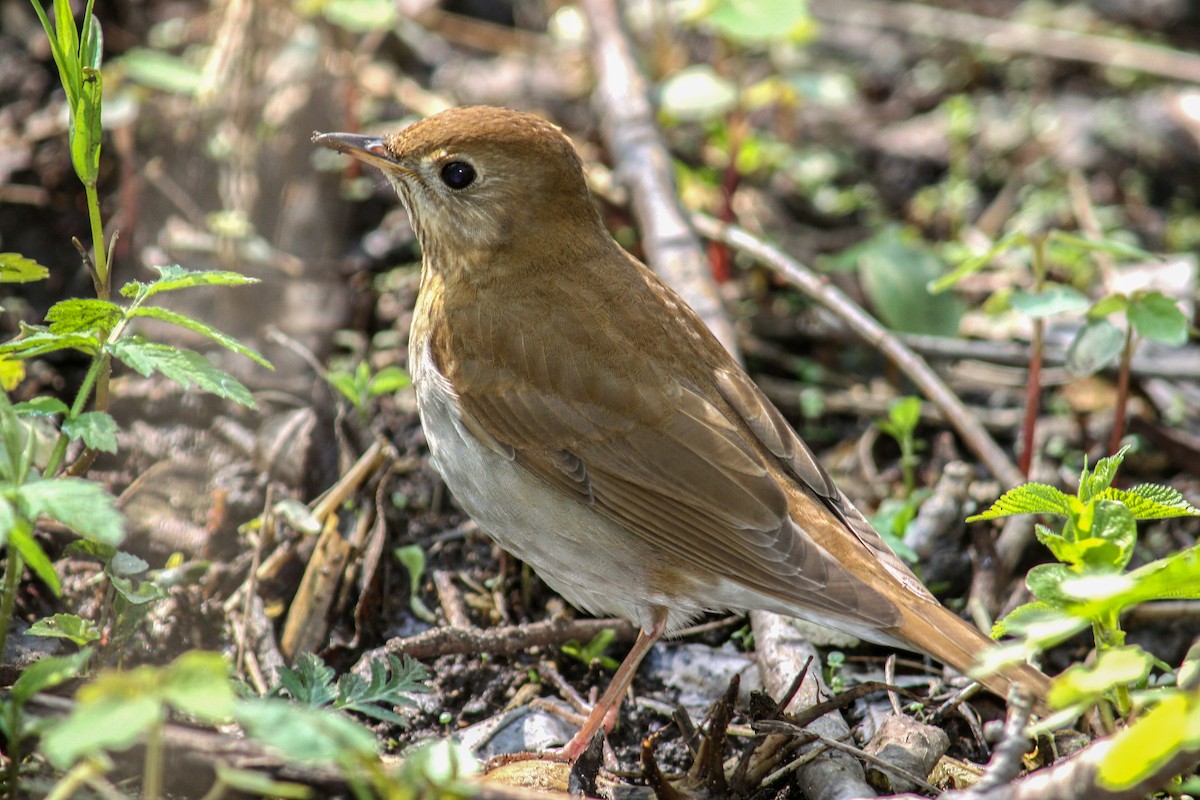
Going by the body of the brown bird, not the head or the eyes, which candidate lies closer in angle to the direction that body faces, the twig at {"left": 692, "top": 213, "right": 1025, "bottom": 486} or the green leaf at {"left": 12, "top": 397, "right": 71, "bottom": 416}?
the green leaf

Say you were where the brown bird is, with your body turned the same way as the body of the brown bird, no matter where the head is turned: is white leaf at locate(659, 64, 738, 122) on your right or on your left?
on your right

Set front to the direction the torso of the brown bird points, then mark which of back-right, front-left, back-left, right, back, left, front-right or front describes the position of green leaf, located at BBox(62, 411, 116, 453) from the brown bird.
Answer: front-left

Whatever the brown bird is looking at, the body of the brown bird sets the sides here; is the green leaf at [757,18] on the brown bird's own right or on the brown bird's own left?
on the brown bird's own right

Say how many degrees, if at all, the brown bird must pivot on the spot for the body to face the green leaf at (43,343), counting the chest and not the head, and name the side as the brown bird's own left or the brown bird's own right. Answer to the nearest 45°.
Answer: approximately 45° to the brown bird's own left

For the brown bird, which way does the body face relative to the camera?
to the viewer's left

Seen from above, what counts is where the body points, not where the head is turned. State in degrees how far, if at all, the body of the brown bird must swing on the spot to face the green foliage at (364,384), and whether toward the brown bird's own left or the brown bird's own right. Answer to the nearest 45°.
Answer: approximately 45° to the brown bird's own right

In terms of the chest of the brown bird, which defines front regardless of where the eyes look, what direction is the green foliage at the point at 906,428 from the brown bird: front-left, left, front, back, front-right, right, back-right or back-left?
back-right
